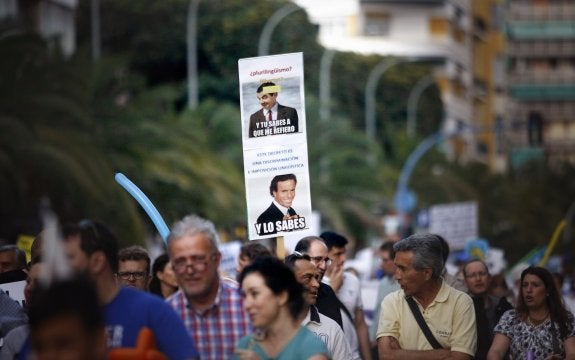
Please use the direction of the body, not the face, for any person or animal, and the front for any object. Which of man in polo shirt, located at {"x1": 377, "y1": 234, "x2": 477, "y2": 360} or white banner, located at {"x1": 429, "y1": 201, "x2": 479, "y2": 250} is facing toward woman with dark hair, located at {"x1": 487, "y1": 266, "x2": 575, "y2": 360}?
the white banner

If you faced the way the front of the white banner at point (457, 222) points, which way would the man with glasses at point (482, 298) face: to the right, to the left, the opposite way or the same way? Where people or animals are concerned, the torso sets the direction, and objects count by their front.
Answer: the same way

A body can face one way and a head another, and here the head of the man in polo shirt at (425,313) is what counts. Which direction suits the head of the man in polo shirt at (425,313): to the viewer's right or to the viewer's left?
to the viewer's left

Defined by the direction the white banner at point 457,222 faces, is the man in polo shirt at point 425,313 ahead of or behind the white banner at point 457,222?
ahead

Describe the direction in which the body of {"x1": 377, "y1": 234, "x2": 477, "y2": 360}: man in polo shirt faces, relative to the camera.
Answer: toward the camera

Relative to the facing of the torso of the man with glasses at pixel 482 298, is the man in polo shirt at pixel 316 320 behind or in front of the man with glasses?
in front

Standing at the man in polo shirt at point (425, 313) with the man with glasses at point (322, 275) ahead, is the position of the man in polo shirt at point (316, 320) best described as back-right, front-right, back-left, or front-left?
front-left

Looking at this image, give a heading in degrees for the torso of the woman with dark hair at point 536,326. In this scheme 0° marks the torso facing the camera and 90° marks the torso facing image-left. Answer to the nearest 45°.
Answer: approximately 45°

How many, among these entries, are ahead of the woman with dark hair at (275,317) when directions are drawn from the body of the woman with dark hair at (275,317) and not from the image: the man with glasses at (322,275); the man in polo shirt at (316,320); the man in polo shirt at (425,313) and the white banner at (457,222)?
0

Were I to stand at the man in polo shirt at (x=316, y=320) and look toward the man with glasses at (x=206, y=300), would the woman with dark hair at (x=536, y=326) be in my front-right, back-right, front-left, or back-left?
back-left

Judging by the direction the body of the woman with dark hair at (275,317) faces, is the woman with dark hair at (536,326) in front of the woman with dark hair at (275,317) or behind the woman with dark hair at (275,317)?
behind

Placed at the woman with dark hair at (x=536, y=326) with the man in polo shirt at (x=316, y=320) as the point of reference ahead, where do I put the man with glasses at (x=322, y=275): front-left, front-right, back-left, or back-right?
front-right

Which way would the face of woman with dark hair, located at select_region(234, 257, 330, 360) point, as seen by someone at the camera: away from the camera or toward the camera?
toward the camera

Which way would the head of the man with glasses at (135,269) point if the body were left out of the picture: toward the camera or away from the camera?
toward the camera

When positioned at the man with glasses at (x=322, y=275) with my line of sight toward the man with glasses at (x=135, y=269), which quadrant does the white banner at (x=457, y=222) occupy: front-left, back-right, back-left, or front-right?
back-right

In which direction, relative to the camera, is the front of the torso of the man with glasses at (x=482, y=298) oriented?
toward the camera
